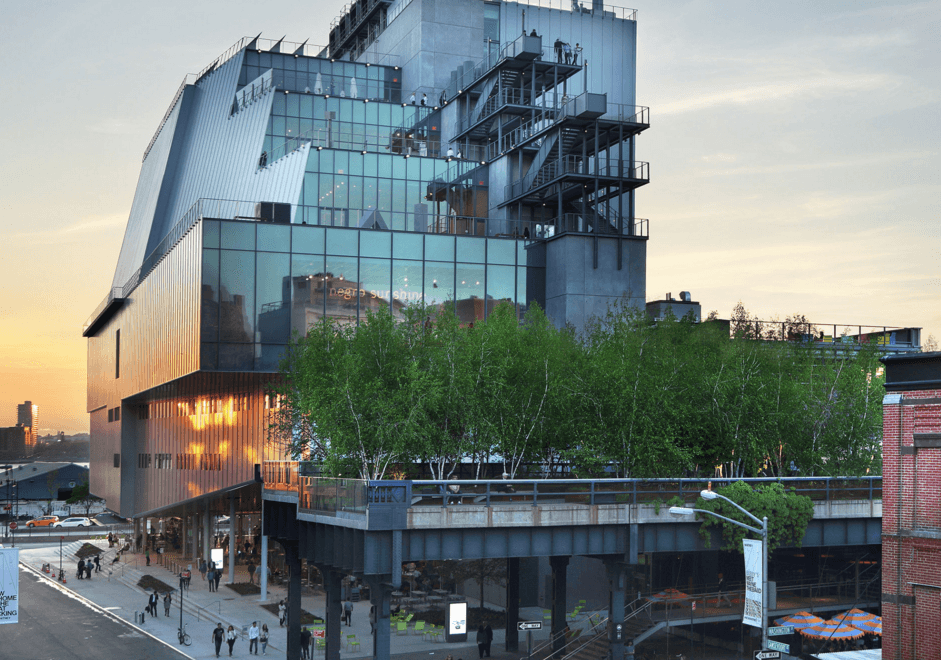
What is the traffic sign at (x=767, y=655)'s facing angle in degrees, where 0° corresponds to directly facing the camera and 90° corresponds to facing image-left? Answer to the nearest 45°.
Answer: approximately 0°

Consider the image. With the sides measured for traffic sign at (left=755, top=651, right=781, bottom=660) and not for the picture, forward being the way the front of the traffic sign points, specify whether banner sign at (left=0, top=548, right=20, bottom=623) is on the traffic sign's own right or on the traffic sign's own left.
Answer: on the traffic sign's own right

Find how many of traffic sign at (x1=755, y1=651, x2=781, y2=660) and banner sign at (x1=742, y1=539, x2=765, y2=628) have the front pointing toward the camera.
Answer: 2

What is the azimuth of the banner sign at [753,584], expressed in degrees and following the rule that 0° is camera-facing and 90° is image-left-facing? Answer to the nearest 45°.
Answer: approximately 0°

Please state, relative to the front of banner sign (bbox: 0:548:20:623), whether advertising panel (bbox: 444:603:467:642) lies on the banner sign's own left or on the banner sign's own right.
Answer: on the banner sign's own left

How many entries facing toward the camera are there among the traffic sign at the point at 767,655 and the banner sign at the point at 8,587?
2
